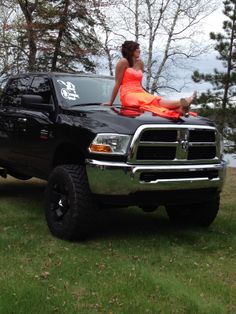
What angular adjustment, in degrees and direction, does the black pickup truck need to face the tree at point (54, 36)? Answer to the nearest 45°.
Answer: approximately 135° to its left

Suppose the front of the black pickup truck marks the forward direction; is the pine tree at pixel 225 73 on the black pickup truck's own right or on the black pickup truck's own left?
on the black pickup truck's own left

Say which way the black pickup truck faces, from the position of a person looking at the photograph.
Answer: facing the viewer and to the right of the viewer
